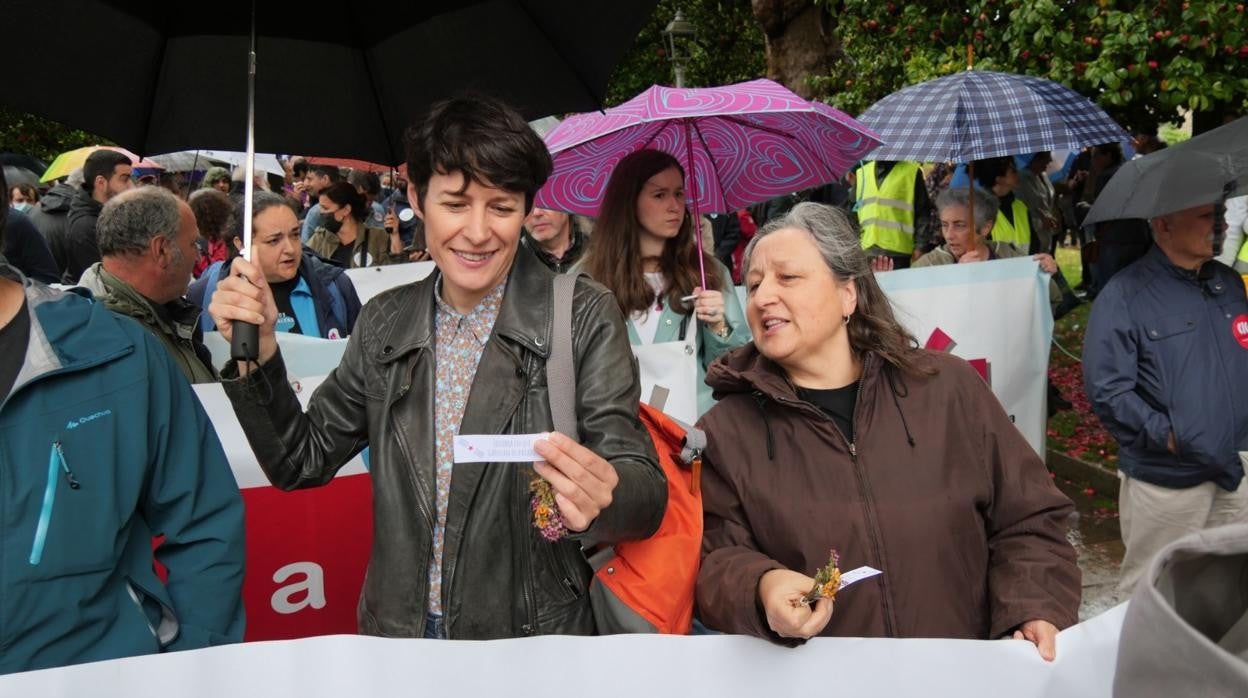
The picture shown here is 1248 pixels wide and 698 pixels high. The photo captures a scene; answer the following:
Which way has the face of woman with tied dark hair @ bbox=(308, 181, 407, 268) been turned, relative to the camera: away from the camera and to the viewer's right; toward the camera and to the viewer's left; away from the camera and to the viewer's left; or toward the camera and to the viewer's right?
toward the camera and to the viewer's left

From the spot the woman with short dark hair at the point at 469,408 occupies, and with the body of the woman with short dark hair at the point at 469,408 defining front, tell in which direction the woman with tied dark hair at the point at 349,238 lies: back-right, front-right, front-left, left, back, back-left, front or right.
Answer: back

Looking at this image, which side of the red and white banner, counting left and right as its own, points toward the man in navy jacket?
left

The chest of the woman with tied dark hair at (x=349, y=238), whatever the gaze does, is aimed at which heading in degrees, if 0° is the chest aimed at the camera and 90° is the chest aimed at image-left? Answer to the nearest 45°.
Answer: approximately 45°

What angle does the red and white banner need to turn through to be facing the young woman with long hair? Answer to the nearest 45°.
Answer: approximately 135° to its left

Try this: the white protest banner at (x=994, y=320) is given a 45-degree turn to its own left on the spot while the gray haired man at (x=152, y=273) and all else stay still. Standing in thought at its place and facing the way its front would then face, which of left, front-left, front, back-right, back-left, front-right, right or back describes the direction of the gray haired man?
right

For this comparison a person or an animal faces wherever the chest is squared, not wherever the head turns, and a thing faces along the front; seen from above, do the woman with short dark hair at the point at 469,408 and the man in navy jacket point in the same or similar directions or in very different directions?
same or similar directions

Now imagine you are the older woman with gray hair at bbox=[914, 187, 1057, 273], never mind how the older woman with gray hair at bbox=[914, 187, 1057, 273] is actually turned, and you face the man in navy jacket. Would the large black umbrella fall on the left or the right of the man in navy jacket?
right

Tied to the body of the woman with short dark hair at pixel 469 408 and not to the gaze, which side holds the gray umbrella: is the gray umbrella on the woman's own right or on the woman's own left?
on the woman's own left

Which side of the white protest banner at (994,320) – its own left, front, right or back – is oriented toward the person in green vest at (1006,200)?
back

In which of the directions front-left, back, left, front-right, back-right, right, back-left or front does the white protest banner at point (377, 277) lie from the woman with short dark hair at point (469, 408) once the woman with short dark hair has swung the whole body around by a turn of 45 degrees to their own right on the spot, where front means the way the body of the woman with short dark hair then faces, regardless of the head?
back-right

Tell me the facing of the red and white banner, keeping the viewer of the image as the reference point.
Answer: facing the viewer

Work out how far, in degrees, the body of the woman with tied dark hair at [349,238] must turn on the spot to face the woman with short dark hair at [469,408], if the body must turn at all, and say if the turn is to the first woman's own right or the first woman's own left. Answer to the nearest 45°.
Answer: approximately 45° to the first woman's own left

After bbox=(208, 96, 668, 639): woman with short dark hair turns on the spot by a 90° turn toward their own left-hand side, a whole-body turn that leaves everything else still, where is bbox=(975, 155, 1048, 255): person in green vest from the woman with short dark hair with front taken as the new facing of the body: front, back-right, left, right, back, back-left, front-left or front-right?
front-left

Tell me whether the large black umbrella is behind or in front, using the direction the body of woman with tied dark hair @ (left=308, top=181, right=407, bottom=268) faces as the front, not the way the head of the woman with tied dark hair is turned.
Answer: in front
